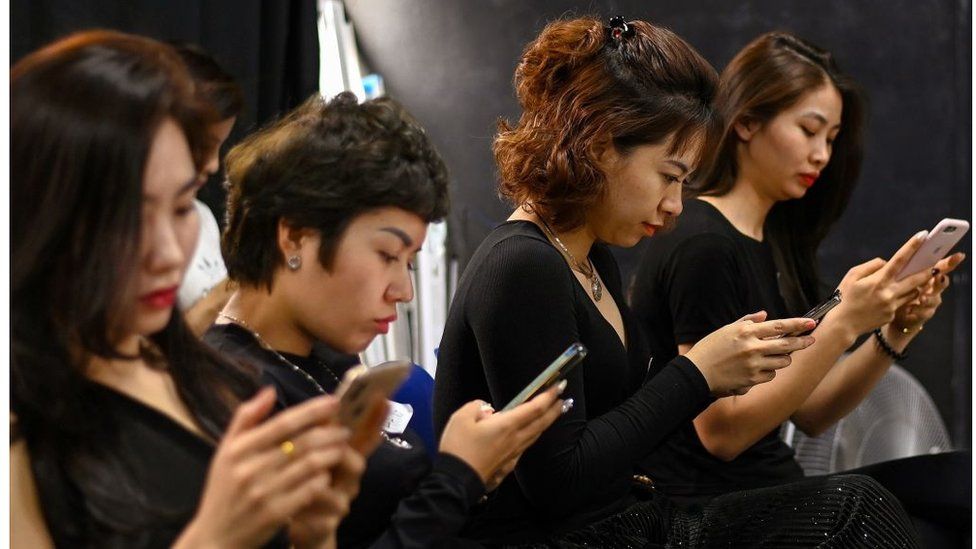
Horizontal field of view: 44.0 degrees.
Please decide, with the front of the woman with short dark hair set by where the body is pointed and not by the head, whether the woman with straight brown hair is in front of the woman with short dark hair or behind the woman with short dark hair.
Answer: in front

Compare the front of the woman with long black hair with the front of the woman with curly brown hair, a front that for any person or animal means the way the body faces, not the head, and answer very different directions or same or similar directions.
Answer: same or similar directions

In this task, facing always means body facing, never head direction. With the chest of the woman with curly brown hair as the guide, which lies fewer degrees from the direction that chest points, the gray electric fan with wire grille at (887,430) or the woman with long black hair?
the gray electric fan with wire grille

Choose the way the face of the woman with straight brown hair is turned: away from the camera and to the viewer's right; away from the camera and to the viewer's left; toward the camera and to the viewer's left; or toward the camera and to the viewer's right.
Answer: toward the camera and to the viewer's right

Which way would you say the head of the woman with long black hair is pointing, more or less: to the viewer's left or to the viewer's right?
to the viewer's right

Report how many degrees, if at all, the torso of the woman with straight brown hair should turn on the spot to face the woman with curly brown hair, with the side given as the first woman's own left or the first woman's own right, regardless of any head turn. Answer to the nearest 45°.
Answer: approximately 45° to the first woman's own right

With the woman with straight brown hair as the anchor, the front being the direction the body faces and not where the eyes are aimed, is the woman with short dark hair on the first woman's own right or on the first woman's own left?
on the first woman's own right

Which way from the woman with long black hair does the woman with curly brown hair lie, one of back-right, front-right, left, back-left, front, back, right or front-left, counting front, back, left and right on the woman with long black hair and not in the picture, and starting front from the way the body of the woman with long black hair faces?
left

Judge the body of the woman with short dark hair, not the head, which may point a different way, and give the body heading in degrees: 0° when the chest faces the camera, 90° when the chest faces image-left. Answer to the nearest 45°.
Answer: approximately 270°

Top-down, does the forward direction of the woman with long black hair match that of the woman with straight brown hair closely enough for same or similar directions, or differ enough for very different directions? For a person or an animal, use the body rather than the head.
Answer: same or similar directions

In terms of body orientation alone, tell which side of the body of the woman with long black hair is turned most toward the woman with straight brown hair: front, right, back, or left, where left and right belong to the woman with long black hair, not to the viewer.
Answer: left

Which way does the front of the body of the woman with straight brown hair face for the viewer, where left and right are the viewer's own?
facing the viewer and to the right of the viewer

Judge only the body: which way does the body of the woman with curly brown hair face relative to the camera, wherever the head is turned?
to the viewer's right
